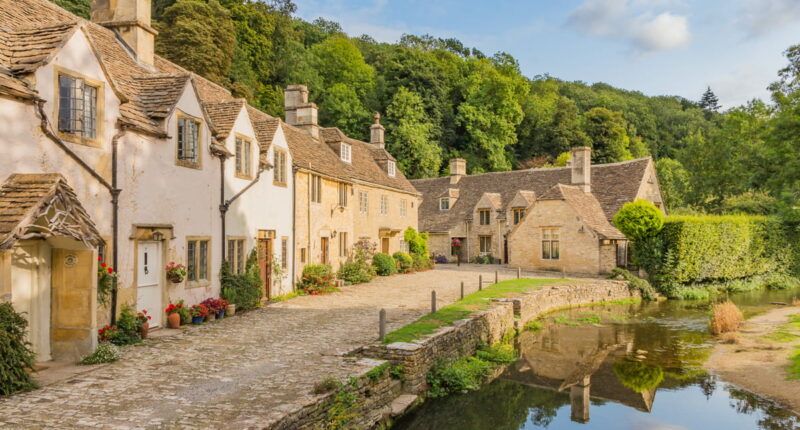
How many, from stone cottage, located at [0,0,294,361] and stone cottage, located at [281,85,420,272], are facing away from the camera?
0

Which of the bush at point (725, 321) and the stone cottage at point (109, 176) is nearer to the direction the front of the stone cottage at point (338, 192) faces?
the bush

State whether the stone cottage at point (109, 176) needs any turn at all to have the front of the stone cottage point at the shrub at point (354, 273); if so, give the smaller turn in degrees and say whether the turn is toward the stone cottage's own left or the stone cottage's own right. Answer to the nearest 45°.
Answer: approximately 90° to the stone cottage's own left

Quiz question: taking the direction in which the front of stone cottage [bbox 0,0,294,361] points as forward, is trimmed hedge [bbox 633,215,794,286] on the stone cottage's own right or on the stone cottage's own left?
on the stone cottage's own left

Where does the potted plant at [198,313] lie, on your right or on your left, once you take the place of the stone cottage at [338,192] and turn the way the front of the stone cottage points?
on your right

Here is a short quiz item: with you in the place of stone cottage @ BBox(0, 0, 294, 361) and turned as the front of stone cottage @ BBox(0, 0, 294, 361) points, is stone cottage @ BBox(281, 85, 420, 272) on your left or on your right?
on your left

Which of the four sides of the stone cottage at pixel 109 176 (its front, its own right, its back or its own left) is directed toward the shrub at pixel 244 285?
left

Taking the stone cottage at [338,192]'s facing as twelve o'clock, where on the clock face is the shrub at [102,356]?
The shrub is roughly at 2 o'clock from the stone cottage.

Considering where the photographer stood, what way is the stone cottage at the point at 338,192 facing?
facing the viewer and to the right of the viewer

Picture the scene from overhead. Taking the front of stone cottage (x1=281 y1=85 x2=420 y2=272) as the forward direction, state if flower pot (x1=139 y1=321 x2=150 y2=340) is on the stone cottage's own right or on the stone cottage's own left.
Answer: on the stone cottage's own right

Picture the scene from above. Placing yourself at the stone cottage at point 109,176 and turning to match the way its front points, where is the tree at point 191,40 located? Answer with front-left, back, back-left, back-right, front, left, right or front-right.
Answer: back-left
